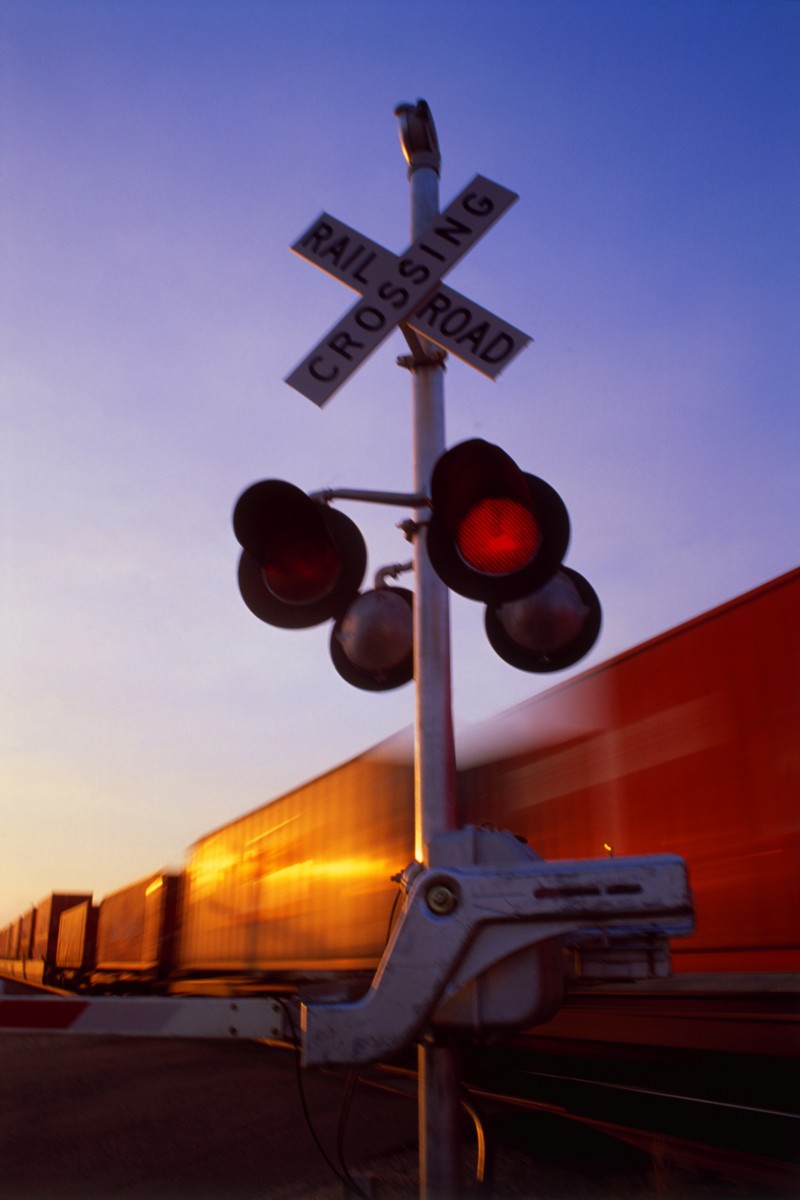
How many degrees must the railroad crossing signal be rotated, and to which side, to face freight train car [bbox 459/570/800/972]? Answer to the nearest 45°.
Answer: approximately 180°

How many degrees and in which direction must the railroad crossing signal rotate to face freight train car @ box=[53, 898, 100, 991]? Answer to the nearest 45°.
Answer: approximately 135° to its right

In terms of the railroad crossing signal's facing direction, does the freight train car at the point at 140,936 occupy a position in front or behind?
behind

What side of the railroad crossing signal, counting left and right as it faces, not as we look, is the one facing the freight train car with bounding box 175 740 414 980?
back

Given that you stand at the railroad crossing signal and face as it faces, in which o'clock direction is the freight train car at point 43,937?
The freight train car is roughly at 5 o'clock from the railroad crossing signal.

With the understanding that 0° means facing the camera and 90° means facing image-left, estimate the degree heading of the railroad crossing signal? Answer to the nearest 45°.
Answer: approximately 0°
